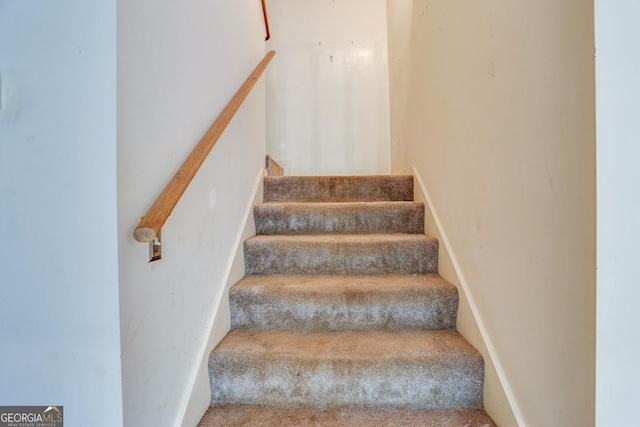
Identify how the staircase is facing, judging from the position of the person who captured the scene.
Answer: facing the viewer
